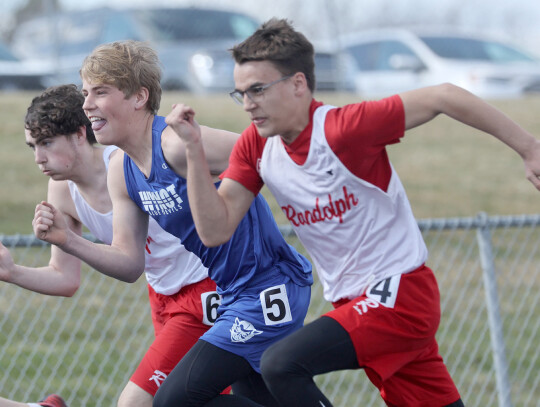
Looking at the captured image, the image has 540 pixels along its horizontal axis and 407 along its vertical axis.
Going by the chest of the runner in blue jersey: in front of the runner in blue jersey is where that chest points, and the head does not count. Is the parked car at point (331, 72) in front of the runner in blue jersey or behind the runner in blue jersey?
behind

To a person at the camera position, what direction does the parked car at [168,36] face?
facing the viewer and to the right of the viewer

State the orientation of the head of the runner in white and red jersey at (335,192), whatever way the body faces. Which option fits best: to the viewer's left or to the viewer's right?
to the viewer's left

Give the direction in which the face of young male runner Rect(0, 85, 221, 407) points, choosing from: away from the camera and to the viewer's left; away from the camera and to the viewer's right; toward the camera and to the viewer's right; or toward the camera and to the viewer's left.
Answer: toward the camera and to the viewer's left

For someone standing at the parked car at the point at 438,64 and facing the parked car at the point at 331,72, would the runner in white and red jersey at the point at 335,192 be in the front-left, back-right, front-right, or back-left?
front-left

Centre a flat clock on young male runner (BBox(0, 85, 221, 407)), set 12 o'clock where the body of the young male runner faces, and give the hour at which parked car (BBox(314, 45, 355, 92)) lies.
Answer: The parked car is roughly at 5 o'clock from the young male runner.

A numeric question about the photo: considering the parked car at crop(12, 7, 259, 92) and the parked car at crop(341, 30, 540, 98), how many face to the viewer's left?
0

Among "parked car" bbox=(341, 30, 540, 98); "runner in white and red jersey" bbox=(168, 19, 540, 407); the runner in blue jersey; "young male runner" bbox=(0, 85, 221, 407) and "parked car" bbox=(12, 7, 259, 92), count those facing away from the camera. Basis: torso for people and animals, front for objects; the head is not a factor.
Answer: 0

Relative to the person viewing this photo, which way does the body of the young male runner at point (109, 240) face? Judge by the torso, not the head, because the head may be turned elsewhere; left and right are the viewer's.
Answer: facing the viewer and to the left of the viewer

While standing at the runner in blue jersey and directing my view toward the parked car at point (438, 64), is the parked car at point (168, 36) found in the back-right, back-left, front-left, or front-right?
front-left

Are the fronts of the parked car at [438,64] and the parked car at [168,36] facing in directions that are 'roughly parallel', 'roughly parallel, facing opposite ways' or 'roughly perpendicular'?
roughly parallel

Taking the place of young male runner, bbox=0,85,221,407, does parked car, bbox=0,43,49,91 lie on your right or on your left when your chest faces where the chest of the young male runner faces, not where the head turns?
on your right
